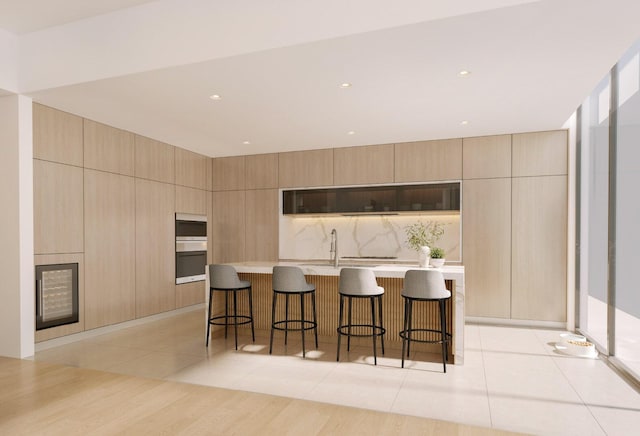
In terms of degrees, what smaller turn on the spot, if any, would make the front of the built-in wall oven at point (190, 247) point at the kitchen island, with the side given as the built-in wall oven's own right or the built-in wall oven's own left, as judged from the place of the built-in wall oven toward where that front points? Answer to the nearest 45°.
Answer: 0° — it already faces it

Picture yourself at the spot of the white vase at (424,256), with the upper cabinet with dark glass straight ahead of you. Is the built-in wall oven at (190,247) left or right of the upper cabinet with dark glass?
left

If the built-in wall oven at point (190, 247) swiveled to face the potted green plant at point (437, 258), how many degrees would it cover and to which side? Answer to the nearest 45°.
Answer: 0° — it already faces it

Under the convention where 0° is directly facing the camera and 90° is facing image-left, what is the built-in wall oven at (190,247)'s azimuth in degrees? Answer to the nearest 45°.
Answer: approximately 315°

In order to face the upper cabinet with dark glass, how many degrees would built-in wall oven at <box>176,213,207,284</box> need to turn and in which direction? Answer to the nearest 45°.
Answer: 0° — it already faces it
